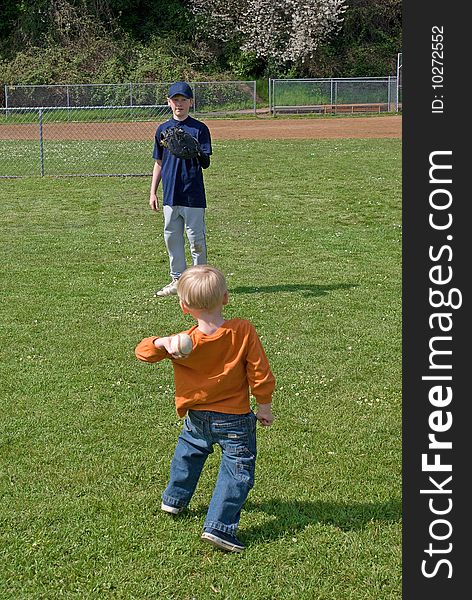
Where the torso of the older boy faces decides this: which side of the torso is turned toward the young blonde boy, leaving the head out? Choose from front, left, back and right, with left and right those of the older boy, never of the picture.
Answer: front

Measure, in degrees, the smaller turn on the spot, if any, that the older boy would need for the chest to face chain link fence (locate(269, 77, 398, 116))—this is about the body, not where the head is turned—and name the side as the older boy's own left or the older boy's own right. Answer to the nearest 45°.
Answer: approximately 180°

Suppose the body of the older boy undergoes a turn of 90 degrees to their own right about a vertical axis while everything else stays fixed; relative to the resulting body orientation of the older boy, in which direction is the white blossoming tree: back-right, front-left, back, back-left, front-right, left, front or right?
right

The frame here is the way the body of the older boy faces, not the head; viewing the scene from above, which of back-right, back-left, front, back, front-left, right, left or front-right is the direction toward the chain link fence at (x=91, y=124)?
back

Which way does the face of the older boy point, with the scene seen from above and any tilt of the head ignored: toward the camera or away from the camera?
toward the camera

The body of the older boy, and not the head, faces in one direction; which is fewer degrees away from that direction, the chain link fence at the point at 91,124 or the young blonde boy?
the young blonde boy

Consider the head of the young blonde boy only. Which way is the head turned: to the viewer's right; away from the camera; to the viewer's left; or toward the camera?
away from the camera

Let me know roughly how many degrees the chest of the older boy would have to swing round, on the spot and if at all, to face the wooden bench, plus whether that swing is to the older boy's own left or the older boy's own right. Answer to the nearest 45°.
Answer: approximately 180°

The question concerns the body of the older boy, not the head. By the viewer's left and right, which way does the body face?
facing the viewer

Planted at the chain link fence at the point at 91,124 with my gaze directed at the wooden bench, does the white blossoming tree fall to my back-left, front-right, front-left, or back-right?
front-left
